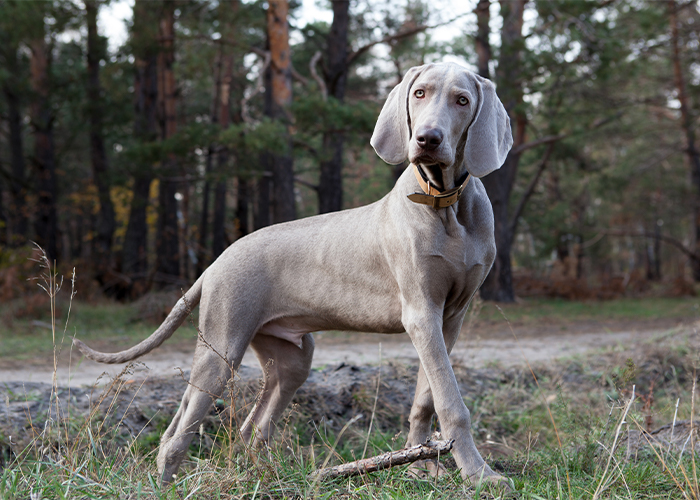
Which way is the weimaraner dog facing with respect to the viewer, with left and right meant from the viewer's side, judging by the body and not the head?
facing the viewer and to the right of the viewer

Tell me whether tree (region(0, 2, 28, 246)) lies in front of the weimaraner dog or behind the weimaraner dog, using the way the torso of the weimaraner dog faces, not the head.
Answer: behind
